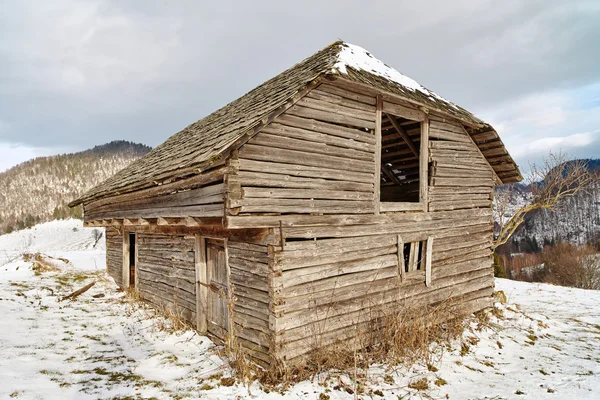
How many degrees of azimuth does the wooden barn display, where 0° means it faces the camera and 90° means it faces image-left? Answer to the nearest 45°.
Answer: approximately 45°

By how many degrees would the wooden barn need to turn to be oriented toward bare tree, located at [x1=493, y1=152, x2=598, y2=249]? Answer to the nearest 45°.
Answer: approximately 180°

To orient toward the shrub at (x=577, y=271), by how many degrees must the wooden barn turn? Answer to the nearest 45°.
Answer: approximately 180°

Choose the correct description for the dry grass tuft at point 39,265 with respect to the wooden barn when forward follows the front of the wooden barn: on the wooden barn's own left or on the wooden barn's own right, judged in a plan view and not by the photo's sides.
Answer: on the wooden barn's own right
